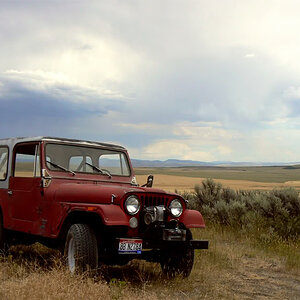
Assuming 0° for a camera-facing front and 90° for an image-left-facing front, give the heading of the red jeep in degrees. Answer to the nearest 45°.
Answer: approximately 315°
